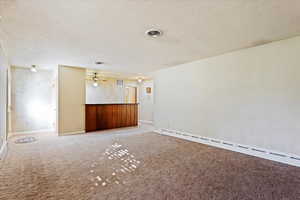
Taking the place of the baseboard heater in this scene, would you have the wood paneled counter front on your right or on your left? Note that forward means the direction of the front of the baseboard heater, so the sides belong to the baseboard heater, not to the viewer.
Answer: on your right

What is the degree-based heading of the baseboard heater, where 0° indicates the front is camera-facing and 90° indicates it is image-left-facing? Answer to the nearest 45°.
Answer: approximately 45°

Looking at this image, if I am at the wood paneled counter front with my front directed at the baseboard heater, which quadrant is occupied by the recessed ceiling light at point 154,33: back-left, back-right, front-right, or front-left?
front-right

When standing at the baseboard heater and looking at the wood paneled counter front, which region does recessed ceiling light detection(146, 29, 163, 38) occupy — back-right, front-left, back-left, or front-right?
front-left

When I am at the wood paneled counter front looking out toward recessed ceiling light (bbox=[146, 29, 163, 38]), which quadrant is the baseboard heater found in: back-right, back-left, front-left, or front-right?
front-left
